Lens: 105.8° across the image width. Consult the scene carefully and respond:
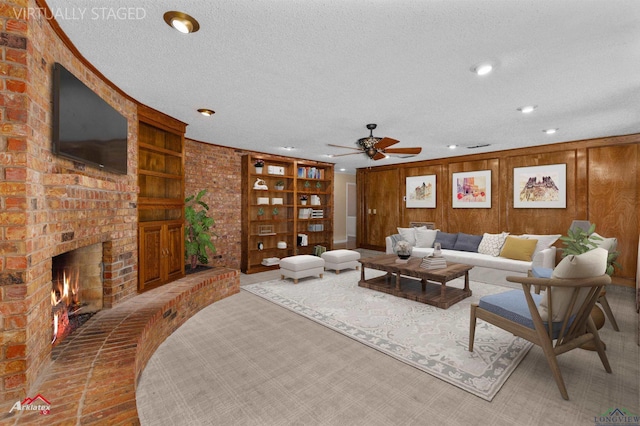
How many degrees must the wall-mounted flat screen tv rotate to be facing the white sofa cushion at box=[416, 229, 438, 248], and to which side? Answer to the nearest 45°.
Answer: approximately 45° to its left

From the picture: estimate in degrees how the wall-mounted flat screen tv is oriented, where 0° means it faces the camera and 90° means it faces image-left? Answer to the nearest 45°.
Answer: approximately 315°

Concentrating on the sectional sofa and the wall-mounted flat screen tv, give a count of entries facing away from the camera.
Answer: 0

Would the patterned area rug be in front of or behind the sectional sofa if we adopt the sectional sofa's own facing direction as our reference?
in front

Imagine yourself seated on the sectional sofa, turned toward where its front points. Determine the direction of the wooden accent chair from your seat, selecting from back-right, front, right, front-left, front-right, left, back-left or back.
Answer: front-left

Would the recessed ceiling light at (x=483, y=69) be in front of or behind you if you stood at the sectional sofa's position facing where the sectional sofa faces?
in front

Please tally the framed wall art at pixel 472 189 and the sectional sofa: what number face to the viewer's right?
0

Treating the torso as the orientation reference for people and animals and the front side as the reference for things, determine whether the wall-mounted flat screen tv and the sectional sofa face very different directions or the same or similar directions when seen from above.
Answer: very different directions

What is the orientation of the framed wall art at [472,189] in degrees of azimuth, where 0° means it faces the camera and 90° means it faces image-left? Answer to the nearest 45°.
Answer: approximately 45°
